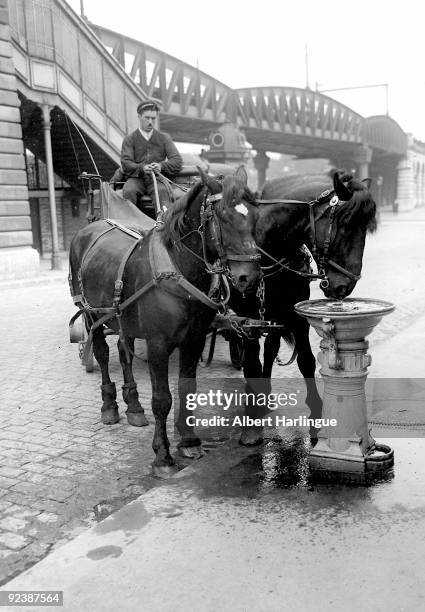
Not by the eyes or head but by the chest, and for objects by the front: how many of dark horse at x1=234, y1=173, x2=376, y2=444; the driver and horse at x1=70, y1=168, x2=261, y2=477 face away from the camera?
0

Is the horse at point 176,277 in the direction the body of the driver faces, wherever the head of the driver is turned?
yes

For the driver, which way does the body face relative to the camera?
toward the camera

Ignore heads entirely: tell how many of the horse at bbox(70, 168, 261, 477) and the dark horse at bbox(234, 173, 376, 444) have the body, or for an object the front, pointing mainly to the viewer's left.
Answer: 0

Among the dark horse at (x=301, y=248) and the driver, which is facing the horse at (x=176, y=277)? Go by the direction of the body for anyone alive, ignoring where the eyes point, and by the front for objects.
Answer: the driver

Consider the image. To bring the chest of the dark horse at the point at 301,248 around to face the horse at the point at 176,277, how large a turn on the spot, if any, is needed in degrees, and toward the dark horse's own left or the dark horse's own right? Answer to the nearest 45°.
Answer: approximately 90° to the dark horse's own right

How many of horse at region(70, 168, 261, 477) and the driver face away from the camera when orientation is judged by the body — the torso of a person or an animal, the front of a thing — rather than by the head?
0

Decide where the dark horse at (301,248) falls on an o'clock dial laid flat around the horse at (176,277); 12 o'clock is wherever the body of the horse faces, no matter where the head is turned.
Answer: The dark horse is roughly at 10 o'clock from the horse.

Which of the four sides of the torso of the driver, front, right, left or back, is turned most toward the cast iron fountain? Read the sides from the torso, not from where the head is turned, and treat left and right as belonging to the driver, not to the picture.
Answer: front

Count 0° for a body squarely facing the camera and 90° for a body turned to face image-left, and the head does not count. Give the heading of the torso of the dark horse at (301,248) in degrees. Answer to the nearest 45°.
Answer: approximately 315°
